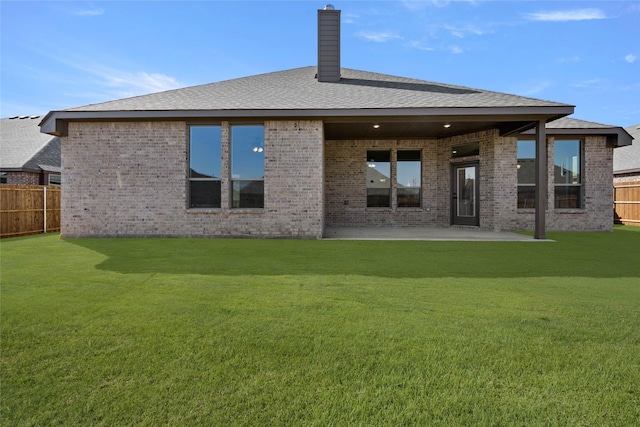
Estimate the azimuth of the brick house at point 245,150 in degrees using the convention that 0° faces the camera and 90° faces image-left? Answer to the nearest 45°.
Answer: approximately 180°

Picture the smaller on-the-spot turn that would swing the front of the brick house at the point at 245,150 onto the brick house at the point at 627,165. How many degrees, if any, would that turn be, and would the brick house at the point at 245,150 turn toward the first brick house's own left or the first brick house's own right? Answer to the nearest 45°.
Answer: approximately 45° to the first brick house's own right

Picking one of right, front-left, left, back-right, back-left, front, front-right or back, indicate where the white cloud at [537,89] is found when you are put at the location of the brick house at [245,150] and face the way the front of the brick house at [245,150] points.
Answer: front-right

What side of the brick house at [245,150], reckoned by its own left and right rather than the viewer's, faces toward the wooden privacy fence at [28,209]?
left

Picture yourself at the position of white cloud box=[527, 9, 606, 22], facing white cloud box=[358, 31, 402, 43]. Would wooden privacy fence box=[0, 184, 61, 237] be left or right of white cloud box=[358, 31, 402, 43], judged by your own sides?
left

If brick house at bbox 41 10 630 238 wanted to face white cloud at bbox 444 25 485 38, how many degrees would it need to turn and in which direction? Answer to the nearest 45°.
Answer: approximately 45° to its right
